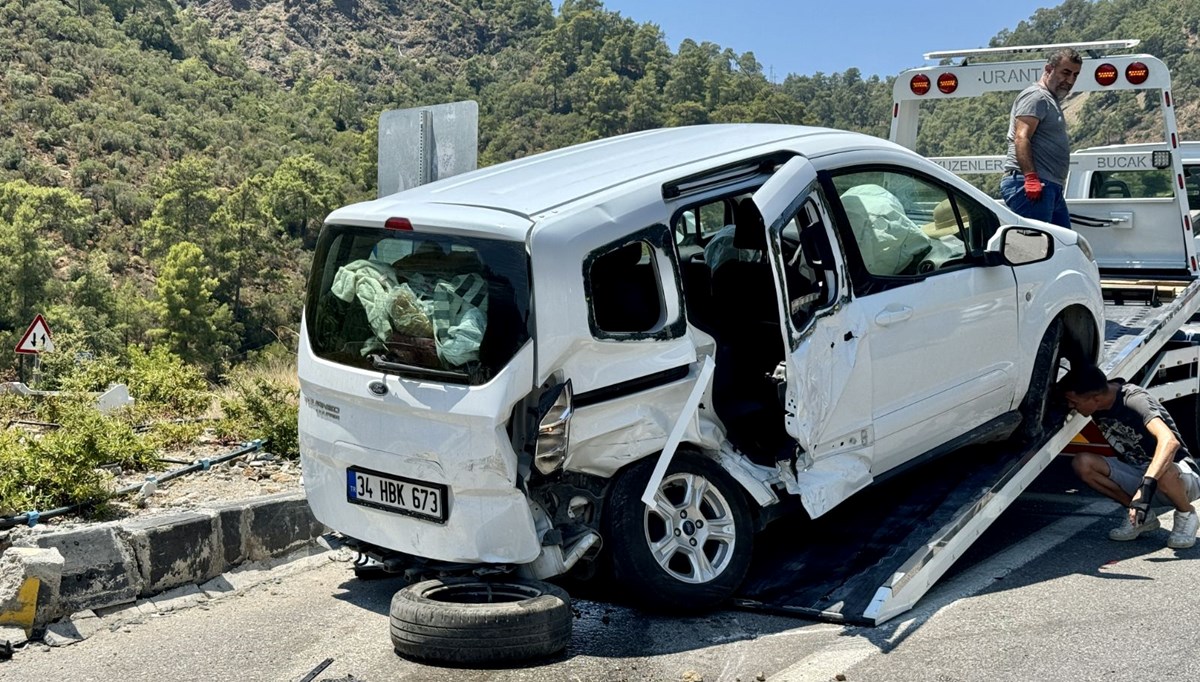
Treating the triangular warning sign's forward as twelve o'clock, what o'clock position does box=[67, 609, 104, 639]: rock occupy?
The rock is roughly at 12 o'clock from the triangular warning sign.

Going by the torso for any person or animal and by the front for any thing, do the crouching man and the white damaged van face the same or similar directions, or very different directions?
very different directions

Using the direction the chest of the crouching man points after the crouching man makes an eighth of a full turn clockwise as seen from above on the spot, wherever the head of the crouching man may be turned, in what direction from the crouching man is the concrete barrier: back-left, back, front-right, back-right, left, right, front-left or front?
front-left

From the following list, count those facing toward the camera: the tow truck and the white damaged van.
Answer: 0

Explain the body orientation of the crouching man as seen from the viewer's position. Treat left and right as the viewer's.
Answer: facing the viewer and to the left of the viewer

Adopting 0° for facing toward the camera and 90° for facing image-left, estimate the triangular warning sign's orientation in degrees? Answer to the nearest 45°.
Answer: approximately 0°

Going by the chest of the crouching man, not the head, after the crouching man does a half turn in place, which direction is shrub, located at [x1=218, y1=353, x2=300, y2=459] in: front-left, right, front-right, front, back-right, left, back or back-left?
back-left

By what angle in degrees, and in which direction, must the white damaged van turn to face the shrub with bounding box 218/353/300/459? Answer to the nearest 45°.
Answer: approximately 90° to its left

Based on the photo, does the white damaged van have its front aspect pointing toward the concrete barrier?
no

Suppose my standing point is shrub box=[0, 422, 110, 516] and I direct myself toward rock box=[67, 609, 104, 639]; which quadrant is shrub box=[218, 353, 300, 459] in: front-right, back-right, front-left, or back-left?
back-left

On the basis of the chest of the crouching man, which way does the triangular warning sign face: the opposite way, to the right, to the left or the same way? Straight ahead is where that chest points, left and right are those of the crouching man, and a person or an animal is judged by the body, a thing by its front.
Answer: to the left

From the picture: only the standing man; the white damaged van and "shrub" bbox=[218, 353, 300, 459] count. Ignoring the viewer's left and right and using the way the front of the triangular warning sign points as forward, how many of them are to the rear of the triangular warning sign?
0

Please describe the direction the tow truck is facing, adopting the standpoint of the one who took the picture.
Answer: facing away from the viewer and to the right of the viewer

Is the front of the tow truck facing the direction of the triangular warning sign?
no

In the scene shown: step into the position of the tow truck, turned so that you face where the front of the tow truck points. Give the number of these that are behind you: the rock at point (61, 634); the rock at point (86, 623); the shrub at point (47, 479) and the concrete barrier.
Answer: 4

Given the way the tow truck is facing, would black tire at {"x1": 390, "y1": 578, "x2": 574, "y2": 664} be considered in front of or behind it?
behind

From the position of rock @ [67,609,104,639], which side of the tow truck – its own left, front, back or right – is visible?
back
